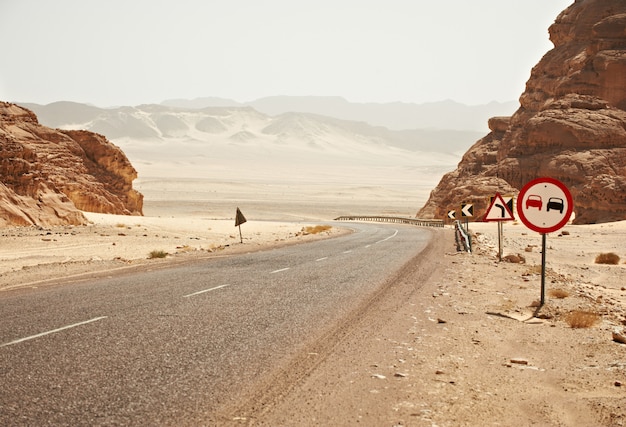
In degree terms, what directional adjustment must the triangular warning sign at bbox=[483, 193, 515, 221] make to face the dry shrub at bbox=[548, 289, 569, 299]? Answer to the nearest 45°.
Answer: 0° — it already faces it

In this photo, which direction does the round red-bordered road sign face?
toward the camera

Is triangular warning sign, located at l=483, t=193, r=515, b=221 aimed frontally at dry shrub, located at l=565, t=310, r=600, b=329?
yes

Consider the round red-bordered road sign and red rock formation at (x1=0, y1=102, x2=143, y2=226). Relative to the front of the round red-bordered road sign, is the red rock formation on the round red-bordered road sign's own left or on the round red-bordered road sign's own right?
on the round red-bordered road sign's own right

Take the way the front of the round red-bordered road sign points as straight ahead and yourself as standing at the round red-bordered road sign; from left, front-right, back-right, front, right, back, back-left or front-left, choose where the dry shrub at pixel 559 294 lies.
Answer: back

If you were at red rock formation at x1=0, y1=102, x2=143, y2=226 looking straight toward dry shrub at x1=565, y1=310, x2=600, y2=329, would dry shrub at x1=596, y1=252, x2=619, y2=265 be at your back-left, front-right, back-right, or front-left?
front-left

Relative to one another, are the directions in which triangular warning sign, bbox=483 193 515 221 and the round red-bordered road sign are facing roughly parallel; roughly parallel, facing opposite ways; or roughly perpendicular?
roughly parallel

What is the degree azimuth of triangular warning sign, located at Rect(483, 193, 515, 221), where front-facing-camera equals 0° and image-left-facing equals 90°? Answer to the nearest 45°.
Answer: approximately 0°

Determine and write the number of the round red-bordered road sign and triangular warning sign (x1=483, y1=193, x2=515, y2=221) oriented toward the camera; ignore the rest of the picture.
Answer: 2

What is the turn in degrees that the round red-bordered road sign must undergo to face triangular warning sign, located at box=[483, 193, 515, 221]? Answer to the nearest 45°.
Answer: approximately 180°

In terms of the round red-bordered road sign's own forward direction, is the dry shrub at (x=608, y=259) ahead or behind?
behind

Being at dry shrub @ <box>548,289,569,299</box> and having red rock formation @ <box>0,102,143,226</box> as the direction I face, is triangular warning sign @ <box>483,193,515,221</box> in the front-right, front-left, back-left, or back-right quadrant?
front-right

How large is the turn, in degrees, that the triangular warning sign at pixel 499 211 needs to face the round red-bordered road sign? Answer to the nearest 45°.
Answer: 0° — it already faces it
